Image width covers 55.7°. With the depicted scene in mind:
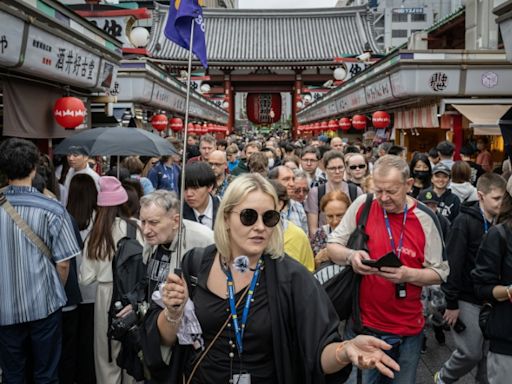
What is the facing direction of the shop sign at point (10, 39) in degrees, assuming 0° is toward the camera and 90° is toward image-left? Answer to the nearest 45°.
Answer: approximately 315°

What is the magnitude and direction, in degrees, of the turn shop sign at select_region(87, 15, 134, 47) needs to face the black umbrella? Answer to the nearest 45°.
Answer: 0° — it already faces it

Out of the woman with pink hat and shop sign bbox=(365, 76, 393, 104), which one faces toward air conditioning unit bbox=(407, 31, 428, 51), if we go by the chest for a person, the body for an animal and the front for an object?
the woman with pink hat

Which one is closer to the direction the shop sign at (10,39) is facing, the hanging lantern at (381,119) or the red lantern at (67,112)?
the hanging lantern

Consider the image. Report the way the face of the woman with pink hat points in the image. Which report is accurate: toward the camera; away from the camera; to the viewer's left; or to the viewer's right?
away from the camera

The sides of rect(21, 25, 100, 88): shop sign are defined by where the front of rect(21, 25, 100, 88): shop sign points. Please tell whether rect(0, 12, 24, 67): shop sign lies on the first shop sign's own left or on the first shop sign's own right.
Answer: on the first shop sign's own right

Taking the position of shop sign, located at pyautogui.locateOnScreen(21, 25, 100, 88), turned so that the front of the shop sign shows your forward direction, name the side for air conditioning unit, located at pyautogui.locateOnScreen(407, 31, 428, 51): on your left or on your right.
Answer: on your left

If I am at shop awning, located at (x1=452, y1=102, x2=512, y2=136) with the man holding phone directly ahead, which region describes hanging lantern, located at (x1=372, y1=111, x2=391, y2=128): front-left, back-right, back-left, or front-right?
back-right
